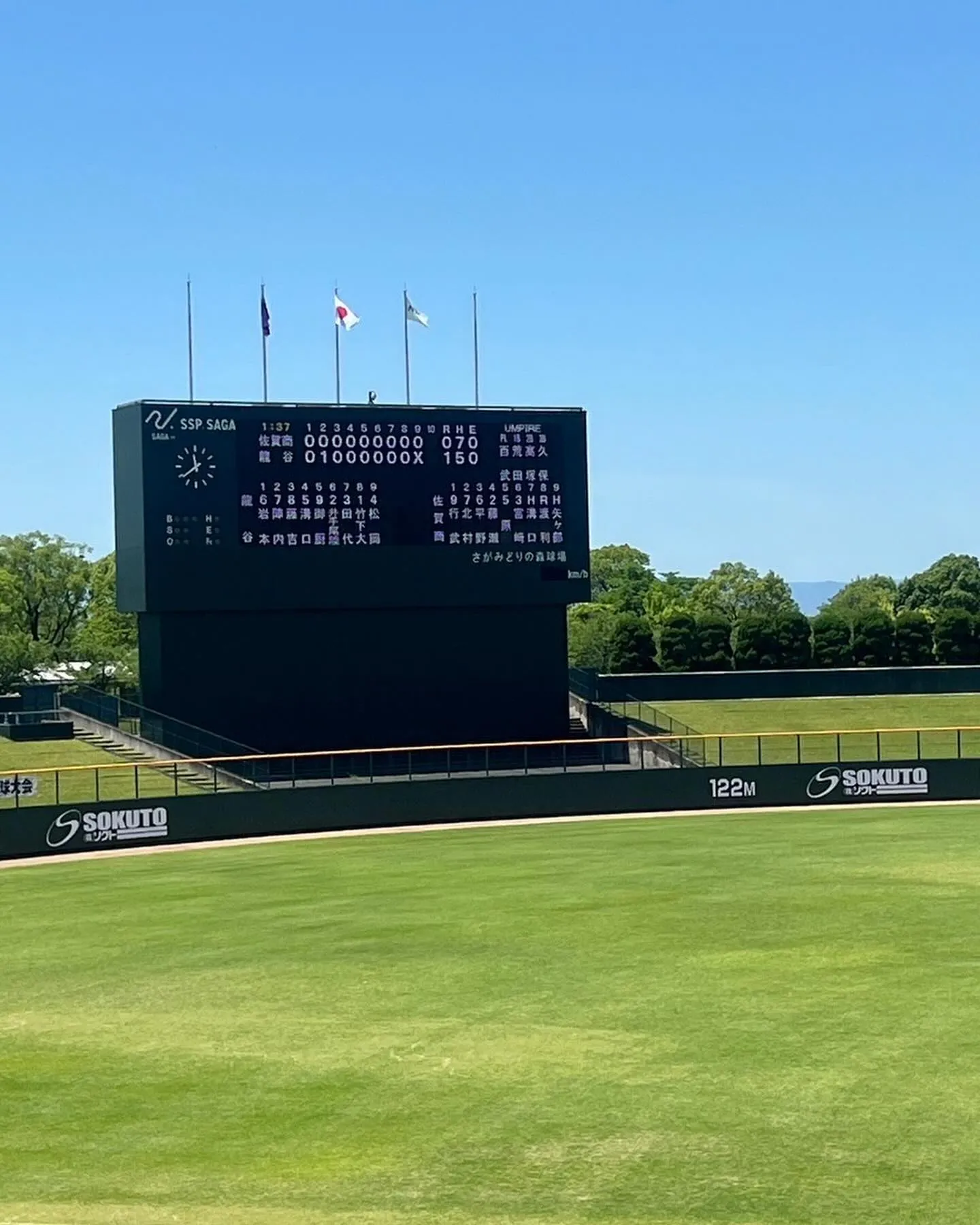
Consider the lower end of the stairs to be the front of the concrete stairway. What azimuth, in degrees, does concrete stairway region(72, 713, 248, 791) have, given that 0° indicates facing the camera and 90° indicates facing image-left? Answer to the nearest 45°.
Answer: approximately 315°

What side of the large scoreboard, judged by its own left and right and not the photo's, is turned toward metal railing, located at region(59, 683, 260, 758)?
right

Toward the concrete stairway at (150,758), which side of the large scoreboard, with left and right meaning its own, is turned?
right

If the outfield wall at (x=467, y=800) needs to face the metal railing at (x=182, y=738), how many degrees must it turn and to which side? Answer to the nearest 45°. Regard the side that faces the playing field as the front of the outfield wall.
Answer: approximately 135° to its right

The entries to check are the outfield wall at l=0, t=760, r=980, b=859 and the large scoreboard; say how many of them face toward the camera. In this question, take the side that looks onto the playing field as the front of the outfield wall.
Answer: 2

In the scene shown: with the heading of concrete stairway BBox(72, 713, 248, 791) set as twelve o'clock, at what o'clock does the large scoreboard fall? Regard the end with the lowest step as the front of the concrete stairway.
The large scoreboard is roughly at 11 o'clock from the concrete stairway.
